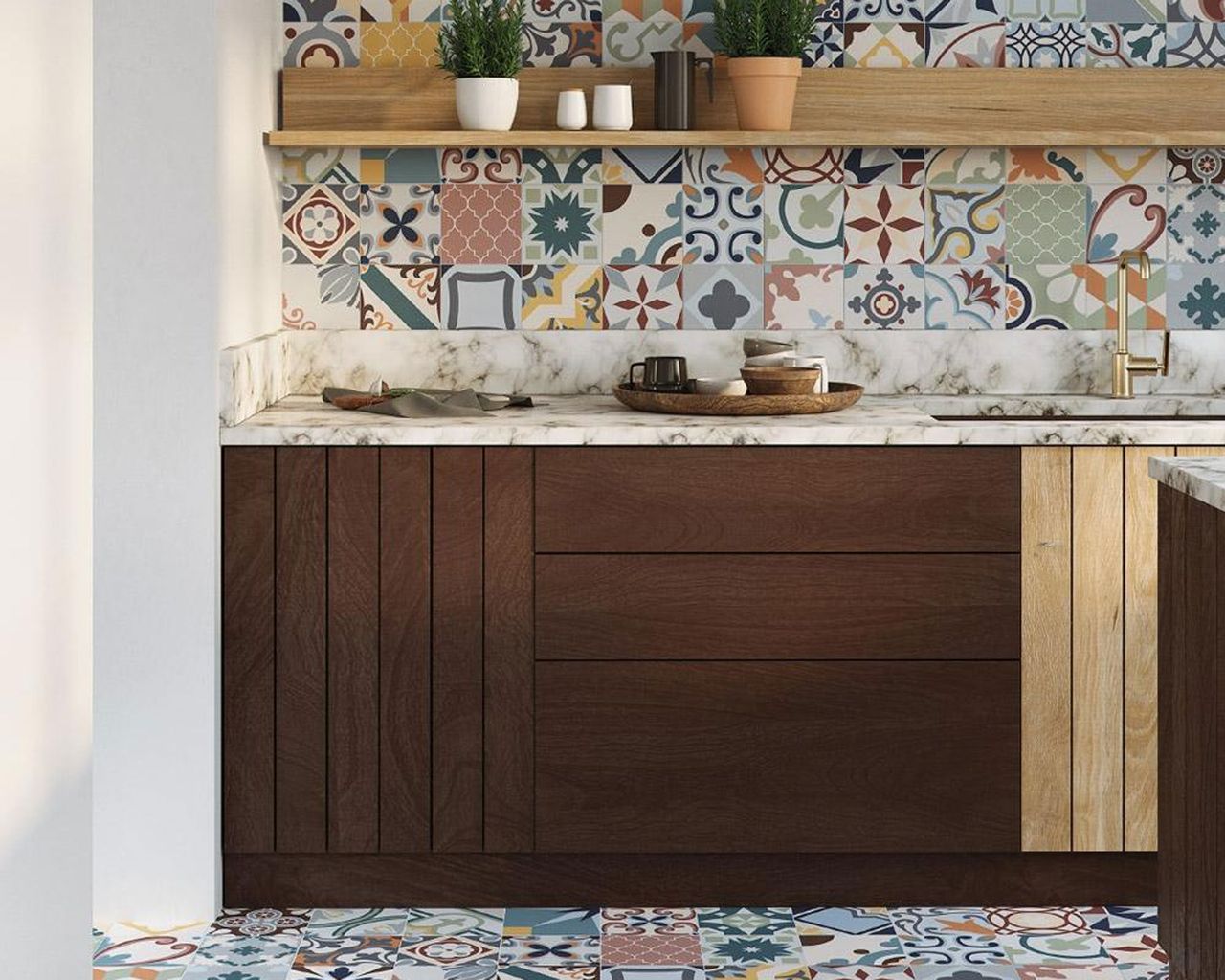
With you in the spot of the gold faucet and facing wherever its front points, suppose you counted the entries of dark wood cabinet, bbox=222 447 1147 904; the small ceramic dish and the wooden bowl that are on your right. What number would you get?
3

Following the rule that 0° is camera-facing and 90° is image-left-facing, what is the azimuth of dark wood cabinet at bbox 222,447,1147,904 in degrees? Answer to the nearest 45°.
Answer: approximately 0°

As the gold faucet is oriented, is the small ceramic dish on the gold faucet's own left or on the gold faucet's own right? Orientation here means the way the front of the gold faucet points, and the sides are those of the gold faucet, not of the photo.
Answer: on the gold faucet's own right

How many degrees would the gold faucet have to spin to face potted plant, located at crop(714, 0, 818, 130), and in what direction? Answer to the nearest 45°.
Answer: approximately 90° to its right

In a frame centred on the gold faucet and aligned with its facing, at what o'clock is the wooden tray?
The wooden tray is roughly at 3 o'clock from the gold faucet.

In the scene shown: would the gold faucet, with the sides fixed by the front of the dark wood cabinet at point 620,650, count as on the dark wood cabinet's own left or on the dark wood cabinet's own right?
on the dark wood cabinet's own left

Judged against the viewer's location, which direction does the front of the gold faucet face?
facing the viewer and to the right of the viewer

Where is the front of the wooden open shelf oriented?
toward the camera

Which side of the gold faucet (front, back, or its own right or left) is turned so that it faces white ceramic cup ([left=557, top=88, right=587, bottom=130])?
right

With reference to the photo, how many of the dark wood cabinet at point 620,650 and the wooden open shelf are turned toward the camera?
2
